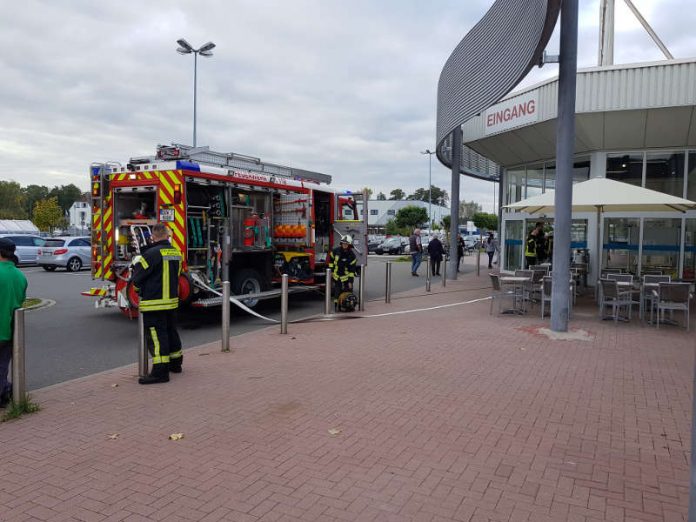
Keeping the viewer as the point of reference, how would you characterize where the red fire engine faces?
facing away from the viewer and to the right of the viewer

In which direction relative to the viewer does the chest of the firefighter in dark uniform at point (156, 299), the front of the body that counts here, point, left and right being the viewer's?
facing away from the viewer and to the left of the viewer

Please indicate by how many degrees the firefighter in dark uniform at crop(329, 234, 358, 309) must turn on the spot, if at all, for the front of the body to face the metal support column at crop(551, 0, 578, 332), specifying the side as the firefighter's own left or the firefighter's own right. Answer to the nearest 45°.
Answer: approximately 45° to the firefighter's own left

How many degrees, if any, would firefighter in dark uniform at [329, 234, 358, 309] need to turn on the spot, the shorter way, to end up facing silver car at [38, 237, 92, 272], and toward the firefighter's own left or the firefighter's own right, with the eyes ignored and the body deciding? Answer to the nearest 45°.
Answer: approximately 135° to the firefighter's own right

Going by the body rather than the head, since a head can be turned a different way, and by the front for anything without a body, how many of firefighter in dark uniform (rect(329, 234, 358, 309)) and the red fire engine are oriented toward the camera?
1

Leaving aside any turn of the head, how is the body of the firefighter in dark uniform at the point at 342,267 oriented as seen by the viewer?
toward the camera

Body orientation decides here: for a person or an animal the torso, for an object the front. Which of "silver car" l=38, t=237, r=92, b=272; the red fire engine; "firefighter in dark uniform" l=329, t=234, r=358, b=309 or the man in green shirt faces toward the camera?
the firefighter in dark uniform

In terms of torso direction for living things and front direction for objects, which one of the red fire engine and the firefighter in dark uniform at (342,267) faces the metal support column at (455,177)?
the red fire engine
